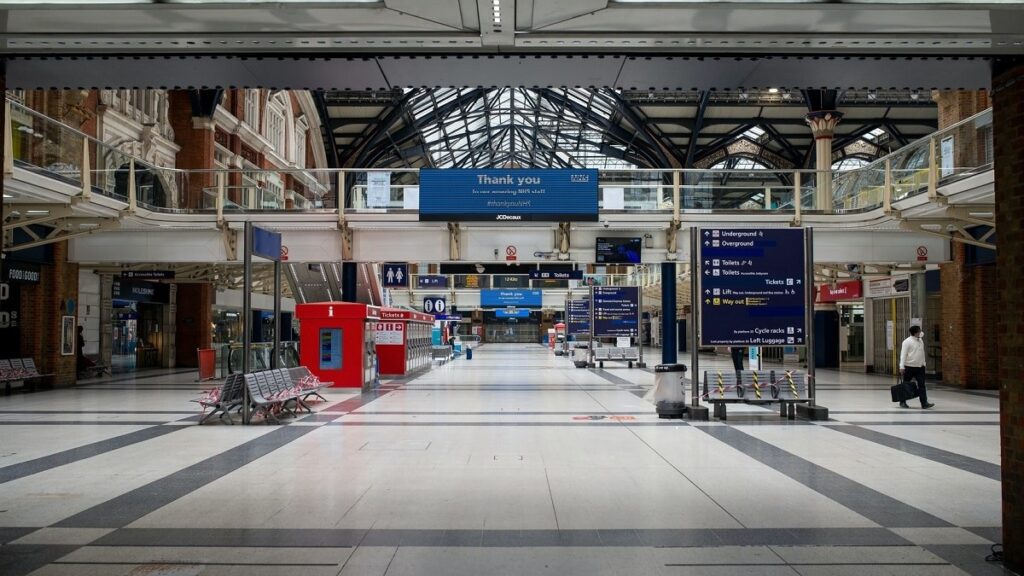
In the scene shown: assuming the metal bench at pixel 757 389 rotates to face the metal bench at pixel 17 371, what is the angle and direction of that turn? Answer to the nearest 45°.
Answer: approximately 90° to its right

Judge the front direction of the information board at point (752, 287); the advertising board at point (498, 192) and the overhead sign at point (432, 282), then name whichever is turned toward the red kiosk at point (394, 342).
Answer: the overhead sign

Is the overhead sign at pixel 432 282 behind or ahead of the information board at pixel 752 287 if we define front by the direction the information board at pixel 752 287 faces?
behind

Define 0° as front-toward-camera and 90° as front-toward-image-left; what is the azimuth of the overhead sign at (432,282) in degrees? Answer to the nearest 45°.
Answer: approximately 0°

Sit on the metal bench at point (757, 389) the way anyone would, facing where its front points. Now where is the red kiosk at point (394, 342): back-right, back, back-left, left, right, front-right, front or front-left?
back-right

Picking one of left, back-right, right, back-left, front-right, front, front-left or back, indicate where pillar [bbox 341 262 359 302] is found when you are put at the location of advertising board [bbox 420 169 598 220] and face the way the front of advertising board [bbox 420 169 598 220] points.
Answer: back-right

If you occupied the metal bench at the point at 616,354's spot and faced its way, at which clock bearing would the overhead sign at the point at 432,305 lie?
The overhead sign is roughly at 4 o'clock from the metal bench.
